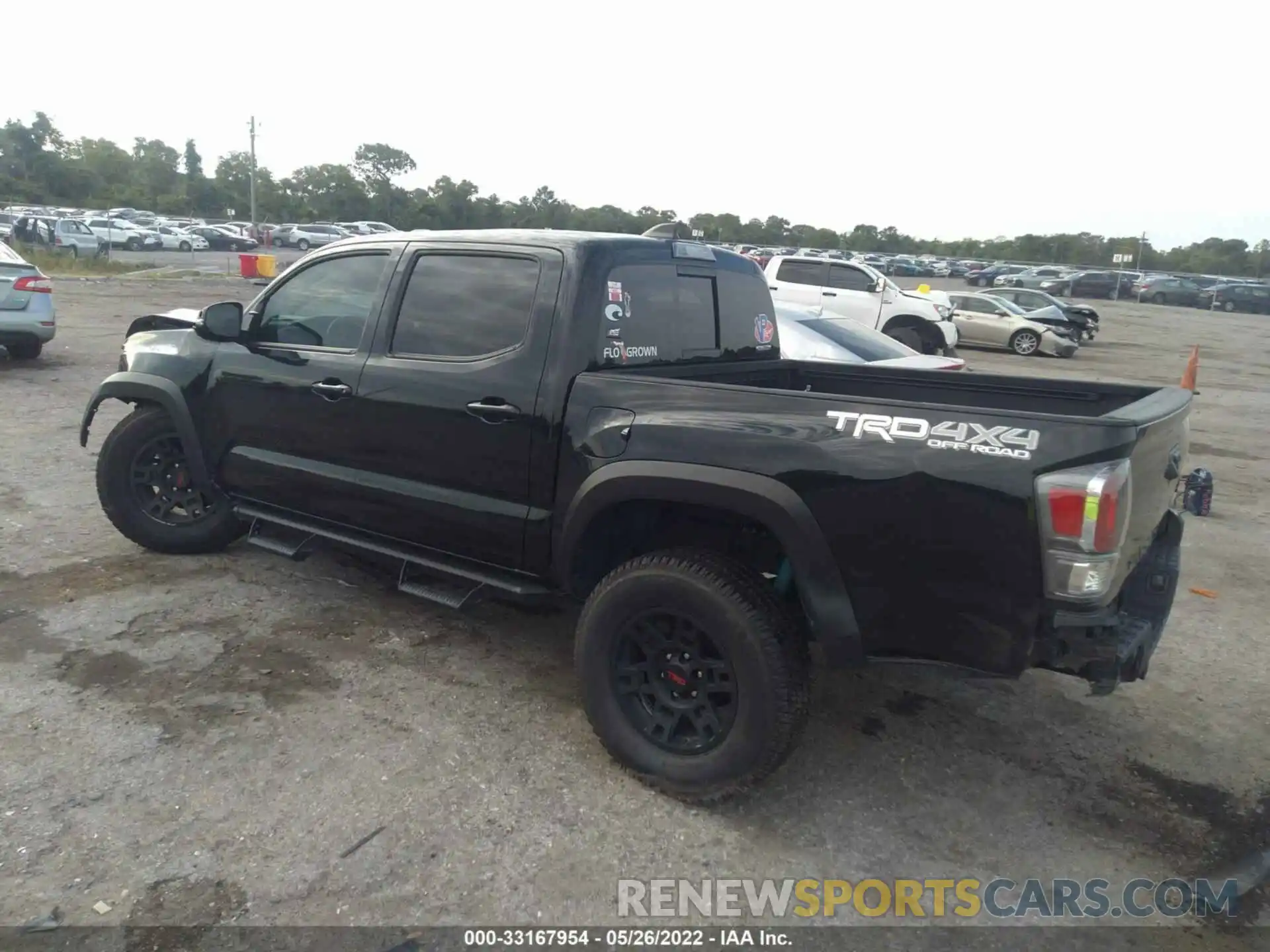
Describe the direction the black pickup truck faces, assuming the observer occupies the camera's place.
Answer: facing away from the viewer and to the left of the viewer

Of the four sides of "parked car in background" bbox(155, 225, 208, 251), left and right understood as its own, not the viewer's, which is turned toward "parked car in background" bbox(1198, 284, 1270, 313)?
front

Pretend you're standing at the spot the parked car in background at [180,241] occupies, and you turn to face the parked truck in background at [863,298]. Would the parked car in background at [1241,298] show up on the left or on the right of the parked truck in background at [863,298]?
left

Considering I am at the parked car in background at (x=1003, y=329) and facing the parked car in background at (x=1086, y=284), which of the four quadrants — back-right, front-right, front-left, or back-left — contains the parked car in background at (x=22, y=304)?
back-left

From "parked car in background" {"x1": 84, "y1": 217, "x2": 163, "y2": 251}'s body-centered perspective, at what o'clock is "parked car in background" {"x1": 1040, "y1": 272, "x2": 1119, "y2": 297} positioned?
"parked car in background" {"x1": 1040, "y1": 272, "x2": 1119, "y2": 297} is roughly at 11 o'clock from "parked car in background" {"x1": 84, "y1": 217, "x2": 163, "y2": 251}.

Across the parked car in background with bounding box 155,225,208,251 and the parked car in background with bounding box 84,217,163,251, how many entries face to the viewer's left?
0
